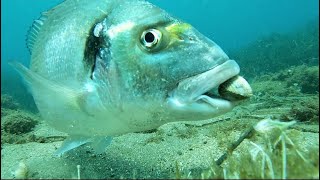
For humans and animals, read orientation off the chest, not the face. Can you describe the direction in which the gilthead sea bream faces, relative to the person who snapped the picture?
facing the viewer and to the right of the viewer
